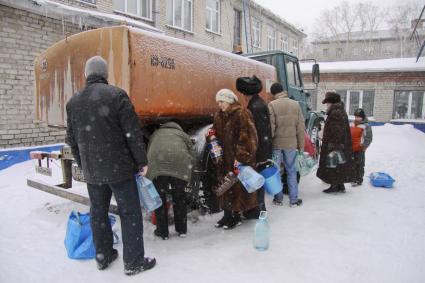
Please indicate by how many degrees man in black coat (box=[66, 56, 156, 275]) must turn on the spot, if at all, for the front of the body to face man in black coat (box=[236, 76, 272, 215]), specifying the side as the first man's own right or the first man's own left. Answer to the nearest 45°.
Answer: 0° — they already face them

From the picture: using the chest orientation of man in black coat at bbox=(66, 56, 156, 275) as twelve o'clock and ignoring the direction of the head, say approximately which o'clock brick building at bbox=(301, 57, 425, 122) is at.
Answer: The brick building is roughly at 12 o'clock from the man in black coat.

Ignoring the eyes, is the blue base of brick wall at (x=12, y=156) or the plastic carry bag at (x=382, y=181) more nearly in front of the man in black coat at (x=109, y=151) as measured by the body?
the plastic carry bag

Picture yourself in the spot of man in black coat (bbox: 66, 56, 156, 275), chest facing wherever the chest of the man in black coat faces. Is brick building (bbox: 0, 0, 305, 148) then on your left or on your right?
on your left

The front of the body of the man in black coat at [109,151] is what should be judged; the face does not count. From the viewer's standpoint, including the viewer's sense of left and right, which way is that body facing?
facing away from the viewer and to the right of the viewer

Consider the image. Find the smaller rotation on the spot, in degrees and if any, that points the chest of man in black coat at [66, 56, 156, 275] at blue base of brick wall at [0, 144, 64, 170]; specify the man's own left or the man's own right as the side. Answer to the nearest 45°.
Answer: approximately 45° to the man's own left

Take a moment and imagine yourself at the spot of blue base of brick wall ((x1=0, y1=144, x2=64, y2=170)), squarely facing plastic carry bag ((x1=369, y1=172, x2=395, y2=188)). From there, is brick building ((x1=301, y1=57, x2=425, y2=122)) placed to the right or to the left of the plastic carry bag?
left

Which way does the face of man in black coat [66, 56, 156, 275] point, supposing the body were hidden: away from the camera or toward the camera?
away from the camera
